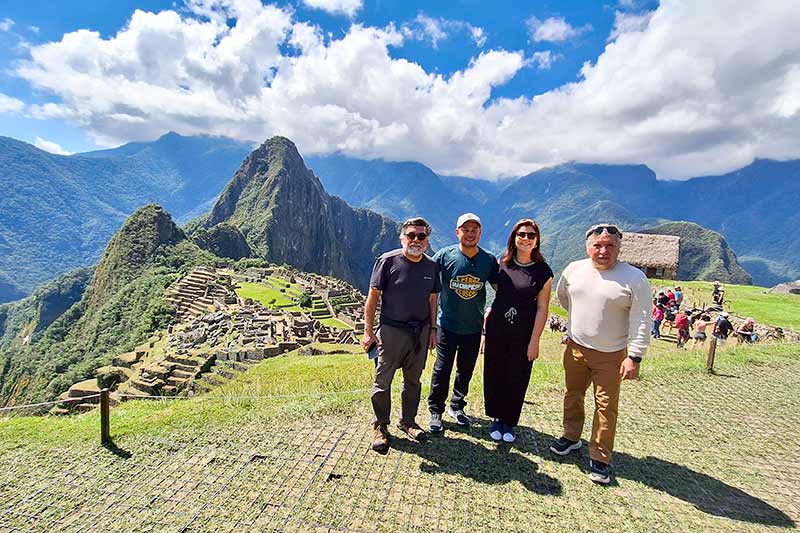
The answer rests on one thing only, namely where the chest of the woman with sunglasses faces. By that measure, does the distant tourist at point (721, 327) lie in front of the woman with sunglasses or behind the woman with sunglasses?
behind

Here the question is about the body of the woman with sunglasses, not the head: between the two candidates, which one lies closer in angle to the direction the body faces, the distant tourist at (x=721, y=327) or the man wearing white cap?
the man wearing white cap

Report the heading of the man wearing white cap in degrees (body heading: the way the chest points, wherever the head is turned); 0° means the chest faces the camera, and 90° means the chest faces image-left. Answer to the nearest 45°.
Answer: approximately 0°

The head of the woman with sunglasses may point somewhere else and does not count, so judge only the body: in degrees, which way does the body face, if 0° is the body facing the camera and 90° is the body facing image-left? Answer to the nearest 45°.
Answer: approximately 0°

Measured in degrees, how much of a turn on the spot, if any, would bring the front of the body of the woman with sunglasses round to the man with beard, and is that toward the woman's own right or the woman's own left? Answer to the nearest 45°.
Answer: approximately 90° to the woman's own right

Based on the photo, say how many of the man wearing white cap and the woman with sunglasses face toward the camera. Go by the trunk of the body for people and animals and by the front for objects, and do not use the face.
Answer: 2

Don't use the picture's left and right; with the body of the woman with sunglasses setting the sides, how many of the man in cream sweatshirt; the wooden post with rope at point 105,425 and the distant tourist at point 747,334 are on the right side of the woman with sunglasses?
1

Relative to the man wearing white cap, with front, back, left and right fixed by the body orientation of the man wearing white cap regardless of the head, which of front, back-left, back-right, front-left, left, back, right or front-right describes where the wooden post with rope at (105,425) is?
right

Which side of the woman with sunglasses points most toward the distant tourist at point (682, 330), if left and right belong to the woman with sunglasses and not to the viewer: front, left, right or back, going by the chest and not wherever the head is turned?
back

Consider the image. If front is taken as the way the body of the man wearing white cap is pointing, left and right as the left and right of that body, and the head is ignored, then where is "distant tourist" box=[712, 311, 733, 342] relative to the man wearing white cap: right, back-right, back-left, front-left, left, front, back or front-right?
back-left

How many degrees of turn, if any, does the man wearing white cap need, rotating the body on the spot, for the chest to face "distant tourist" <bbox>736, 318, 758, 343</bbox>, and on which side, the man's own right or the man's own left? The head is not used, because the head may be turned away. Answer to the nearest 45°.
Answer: approximately 135° to the man's own left

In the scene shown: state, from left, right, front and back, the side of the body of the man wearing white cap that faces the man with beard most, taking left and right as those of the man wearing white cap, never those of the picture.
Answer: right
